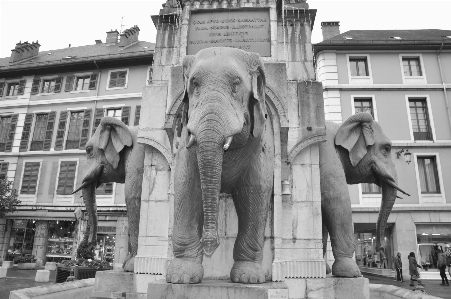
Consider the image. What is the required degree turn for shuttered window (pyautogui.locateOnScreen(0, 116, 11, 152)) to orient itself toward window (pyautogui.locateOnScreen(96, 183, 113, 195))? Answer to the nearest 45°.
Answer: approximately 45° to its left

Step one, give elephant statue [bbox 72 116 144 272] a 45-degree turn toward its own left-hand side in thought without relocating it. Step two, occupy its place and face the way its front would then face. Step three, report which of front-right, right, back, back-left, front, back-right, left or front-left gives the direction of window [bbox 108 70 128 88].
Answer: back-right

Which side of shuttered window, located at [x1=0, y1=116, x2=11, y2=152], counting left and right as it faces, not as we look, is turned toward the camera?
front

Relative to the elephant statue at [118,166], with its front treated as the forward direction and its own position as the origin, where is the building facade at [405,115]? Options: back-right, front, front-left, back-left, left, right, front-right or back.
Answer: back-right

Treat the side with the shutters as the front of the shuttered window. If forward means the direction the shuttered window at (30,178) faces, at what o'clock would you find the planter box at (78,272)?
The planter box is roughly at 12 o'clock from the shuttered window.

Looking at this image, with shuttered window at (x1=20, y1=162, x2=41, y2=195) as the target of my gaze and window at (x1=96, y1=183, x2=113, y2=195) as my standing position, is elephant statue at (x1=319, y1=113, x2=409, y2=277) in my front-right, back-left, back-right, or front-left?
back-left

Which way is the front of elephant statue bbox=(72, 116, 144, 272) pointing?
to the viewer's left

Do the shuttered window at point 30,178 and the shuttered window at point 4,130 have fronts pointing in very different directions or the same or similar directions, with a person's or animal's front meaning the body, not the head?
same or similar directions

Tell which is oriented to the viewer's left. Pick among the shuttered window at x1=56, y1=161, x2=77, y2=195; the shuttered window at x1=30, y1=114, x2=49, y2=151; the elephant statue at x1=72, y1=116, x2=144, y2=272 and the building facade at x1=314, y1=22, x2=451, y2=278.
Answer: the elephant statue

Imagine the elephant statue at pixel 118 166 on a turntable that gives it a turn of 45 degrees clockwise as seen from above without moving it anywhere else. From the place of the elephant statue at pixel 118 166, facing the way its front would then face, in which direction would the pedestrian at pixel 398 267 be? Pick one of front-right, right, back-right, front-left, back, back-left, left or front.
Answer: right

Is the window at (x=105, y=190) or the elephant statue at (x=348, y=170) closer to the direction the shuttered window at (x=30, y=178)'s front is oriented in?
the elephant statue

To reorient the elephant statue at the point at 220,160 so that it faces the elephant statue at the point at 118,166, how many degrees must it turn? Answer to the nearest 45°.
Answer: approximately 135° to its right

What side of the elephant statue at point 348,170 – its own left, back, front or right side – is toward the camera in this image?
right

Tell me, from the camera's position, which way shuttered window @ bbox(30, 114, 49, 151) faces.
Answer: facing the viewer

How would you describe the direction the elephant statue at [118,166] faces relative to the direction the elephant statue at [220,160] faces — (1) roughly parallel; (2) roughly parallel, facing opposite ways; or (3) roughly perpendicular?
roughly perpendicular

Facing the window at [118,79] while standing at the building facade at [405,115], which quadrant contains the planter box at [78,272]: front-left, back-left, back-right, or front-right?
front-left

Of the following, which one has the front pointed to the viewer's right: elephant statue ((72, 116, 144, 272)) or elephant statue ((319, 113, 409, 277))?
elephant statue ((319, 113, 409, 277))

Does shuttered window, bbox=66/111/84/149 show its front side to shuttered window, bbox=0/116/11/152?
no

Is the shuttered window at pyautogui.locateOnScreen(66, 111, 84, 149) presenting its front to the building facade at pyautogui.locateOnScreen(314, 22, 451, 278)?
no

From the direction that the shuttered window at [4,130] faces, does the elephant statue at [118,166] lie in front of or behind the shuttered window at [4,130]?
in front

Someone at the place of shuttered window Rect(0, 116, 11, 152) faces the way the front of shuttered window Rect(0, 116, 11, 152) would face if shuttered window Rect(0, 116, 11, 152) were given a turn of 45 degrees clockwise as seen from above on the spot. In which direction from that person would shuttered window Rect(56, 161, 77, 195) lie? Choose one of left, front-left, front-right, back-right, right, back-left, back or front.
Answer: left

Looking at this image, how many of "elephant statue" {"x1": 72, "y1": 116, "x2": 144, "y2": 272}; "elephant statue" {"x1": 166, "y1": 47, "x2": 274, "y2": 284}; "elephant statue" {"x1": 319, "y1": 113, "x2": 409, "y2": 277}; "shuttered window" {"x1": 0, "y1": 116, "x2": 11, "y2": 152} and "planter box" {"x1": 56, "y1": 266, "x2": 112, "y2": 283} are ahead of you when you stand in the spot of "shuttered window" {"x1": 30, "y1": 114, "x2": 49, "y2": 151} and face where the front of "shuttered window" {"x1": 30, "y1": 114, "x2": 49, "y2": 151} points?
4
